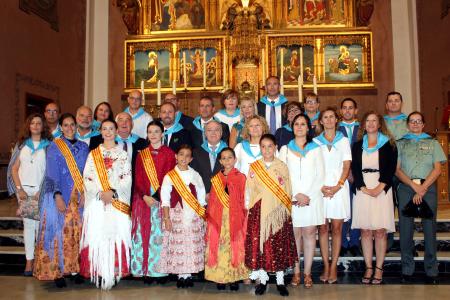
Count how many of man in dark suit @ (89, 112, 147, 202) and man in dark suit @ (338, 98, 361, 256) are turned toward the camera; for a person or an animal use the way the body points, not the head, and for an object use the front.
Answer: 2

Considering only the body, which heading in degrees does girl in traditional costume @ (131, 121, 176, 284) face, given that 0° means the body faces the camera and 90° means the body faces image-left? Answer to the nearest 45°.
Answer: approximately 0°

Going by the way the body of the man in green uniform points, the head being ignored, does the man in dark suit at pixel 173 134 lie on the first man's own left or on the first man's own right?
on the first man's own right

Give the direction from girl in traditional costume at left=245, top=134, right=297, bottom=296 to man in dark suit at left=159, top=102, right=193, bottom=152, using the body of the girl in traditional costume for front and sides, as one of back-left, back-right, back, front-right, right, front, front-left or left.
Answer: back-right

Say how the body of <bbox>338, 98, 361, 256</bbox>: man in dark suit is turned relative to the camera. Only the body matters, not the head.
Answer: toward the camera

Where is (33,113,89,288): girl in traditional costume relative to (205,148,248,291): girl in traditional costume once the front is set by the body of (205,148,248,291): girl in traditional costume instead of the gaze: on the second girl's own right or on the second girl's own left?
on the second girl's own right

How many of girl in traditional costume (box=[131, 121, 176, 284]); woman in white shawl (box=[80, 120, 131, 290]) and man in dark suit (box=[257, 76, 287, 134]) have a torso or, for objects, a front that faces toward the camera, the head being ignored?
3

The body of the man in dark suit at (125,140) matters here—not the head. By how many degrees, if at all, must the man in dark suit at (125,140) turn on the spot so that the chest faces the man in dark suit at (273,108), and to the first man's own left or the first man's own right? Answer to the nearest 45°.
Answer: approximately 90° to the first man's own left

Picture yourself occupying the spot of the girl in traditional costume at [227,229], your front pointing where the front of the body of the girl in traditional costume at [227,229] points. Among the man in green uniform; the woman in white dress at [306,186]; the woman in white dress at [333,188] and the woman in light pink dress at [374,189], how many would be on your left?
4

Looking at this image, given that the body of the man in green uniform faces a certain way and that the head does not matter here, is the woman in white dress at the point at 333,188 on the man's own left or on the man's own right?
on the man's own right

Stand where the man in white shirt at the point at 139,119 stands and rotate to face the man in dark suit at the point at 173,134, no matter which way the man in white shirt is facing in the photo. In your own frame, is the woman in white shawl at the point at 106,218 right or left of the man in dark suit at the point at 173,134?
right

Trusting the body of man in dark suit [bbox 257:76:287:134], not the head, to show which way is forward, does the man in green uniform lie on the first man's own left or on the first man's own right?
on the first man's own left

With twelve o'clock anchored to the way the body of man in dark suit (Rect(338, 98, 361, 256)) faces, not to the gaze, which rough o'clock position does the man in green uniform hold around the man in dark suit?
The man in green uniform is roughly at 10 o'clock from the man in dark suit.

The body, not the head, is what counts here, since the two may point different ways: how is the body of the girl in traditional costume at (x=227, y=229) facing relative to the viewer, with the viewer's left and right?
facing the viewer

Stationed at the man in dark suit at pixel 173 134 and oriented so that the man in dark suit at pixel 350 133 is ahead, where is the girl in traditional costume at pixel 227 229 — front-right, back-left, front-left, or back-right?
front-right
